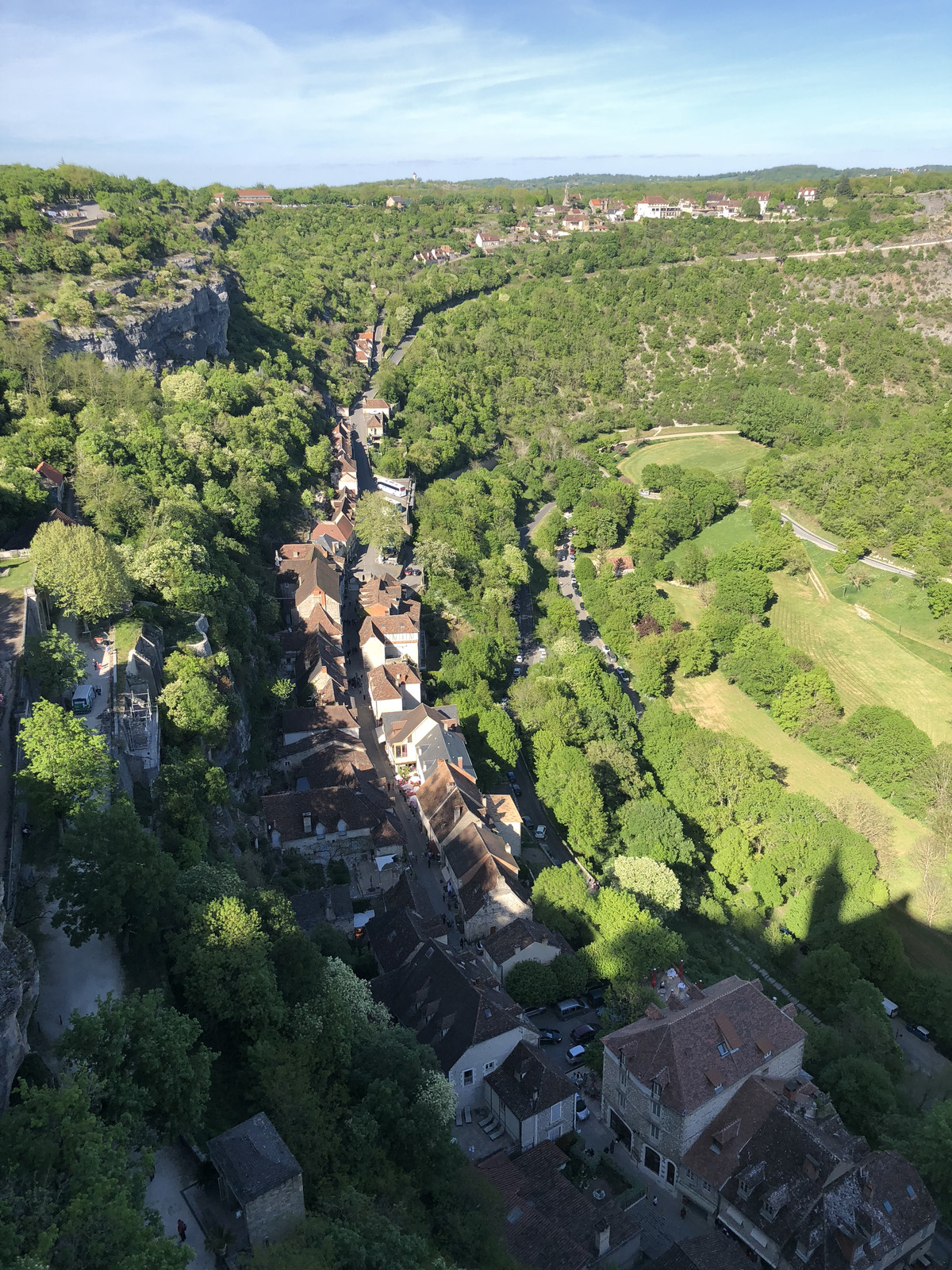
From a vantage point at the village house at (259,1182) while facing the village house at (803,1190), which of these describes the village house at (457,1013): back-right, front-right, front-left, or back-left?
front-left

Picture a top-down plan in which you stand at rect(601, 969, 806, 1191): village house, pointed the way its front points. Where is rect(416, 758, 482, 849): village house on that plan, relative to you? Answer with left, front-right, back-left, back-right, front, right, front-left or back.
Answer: right

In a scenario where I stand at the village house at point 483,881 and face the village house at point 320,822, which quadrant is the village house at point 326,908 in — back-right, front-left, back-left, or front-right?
front-left

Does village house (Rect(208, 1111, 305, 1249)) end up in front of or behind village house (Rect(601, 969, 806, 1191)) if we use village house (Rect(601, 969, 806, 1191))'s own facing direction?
in front

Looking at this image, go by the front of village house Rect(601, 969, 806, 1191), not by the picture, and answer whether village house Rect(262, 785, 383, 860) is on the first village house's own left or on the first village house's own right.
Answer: on the first village house's own right

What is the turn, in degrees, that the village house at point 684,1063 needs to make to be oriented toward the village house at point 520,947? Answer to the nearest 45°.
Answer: approximately 90° to its right

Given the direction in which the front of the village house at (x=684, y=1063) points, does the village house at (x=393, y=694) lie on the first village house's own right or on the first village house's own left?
on the first village house's own right

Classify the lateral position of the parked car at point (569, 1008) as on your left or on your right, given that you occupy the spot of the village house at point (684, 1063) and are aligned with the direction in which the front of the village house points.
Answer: on your right
